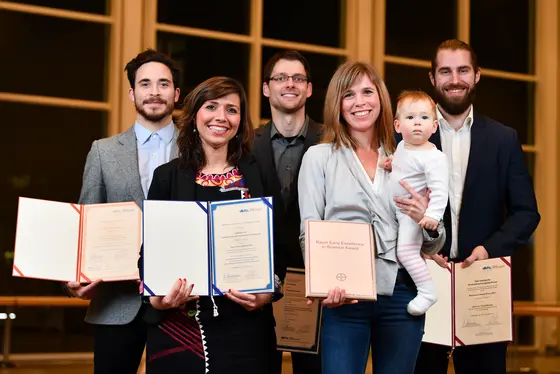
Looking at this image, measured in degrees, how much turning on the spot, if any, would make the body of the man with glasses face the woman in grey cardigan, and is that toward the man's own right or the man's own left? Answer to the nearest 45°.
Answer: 0° — they already face them

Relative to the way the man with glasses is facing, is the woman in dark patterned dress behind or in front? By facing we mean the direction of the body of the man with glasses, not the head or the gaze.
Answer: in front

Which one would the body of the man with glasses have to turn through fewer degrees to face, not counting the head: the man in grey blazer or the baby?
the baby

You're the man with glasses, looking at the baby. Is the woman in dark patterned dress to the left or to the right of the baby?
right

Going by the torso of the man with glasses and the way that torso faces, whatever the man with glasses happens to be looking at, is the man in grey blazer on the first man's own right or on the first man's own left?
on the first man's own right

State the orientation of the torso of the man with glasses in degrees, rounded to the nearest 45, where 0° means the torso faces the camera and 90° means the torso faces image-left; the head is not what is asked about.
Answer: approximately 0°

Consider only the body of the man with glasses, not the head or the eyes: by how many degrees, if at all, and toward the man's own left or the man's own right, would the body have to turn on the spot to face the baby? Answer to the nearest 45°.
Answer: approximately 45° to the man's own left

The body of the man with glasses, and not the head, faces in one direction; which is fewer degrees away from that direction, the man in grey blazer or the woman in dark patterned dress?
the woman in dark patterned dress
